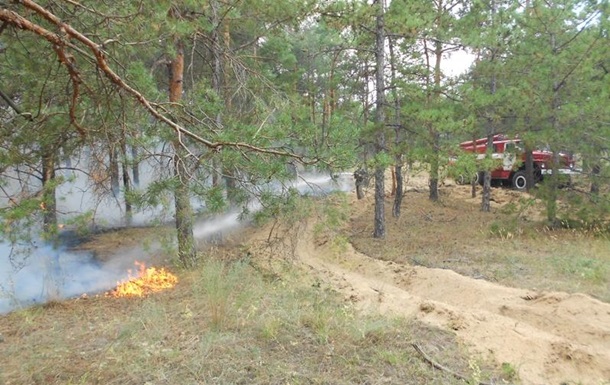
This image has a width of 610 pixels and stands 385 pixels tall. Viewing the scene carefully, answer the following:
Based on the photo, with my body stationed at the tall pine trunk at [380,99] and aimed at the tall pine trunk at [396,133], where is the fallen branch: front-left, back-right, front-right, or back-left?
back-right

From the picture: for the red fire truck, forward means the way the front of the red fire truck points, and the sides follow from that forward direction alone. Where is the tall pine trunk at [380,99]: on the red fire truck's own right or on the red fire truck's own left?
on the red fire truck's own right

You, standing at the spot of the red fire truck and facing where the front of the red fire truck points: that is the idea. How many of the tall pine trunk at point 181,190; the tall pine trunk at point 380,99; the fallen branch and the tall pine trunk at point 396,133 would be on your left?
0

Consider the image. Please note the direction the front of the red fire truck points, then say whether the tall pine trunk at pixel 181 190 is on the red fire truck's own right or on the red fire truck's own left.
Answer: on the red fire truck's own right

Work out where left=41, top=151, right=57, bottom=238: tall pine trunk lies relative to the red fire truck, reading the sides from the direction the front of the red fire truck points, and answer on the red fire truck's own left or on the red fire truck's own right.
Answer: on the red fire truck's own right

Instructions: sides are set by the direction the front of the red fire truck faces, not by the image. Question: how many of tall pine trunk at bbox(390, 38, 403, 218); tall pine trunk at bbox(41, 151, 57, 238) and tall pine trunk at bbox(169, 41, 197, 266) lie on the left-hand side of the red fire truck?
0

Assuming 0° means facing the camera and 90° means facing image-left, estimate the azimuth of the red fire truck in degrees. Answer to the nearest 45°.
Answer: approximately 315°

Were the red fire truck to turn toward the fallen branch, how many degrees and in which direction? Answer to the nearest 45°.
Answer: approximately 45° to its right

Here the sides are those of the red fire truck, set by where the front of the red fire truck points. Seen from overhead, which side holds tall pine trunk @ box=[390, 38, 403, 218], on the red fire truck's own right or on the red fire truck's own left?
on the red fire truck's own right

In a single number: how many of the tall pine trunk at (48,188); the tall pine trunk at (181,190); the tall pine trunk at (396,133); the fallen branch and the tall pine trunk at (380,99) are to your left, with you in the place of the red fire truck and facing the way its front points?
0
